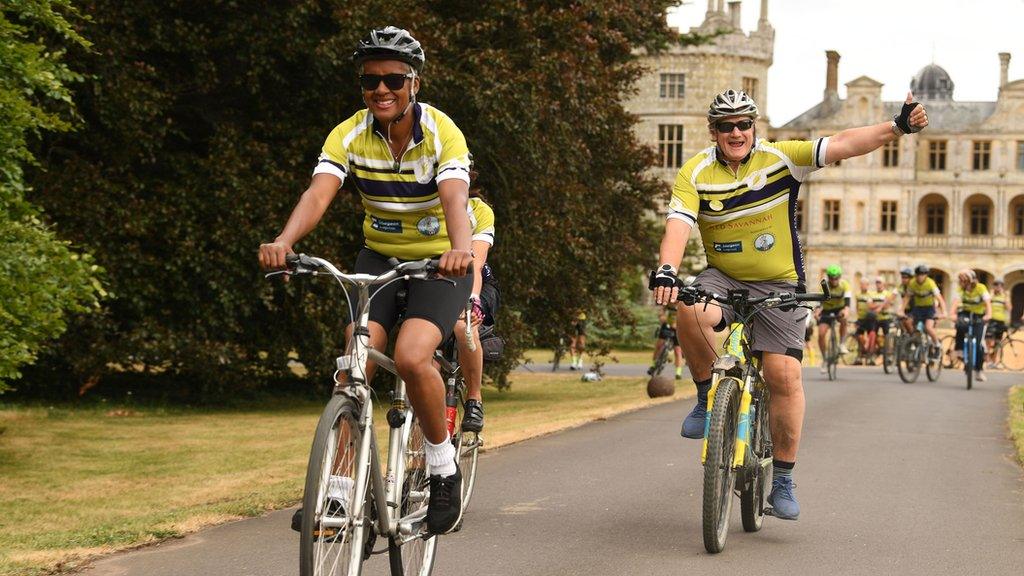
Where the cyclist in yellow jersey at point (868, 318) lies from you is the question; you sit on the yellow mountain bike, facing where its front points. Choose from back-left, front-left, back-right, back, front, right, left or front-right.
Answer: back

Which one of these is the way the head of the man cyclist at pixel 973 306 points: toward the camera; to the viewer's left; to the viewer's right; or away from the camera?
toward the camera

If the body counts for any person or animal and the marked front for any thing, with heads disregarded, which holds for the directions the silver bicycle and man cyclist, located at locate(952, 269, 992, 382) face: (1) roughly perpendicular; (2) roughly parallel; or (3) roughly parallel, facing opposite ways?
roughly parallel

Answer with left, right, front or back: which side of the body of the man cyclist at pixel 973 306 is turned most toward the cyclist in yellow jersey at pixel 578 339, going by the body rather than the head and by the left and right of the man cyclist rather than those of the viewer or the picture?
right

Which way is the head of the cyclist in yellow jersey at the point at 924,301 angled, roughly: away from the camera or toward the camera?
toward the camera

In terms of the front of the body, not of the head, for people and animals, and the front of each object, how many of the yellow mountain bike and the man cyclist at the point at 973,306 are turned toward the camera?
2

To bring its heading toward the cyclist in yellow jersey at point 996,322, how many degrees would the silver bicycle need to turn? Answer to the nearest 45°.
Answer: approximately 180°

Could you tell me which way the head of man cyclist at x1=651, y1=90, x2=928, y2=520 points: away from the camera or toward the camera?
toward the camera

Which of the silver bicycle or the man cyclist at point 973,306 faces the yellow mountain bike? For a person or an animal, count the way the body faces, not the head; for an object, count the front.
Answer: the man cyclist

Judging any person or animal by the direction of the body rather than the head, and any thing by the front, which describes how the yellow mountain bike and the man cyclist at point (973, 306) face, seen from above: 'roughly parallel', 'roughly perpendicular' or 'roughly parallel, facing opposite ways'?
roughly parallel

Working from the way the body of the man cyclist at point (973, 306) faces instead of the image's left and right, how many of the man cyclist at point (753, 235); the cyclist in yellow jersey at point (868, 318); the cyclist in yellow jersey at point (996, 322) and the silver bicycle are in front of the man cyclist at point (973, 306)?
2

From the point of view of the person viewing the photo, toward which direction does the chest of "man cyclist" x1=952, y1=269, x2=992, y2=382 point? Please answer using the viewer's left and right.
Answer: facing the viewer

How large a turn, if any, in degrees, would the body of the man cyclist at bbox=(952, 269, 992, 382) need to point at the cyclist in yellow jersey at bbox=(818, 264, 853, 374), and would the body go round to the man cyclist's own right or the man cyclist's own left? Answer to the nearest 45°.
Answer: approximately 90° to the man cyclist's own right

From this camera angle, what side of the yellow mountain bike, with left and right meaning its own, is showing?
front

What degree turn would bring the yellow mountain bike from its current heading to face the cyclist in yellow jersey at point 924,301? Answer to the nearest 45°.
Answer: approximately 180°

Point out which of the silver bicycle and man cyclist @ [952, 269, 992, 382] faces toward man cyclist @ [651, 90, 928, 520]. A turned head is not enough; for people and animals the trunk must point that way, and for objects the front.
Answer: man cyclist @ [952, 269, 992, 382]

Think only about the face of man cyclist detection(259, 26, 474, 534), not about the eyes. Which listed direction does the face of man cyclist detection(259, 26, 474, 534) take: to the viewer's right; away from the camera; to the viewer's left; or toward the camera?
toward the camera

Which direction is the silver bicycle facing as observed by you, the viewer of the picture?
facing the viewer and to the left of the viewer
